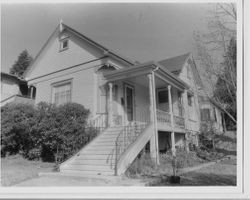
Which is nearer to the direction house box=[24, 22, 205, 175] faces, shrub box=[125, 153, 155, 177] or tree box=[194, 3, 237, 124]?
the shrub

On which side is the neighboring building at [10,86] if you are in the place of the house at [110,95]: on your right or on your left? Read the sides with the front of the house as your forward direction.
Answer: on your right

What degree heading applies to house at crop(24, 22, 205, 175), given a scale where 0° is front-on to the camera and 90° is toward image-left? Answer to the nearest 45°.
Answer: approximately 45°

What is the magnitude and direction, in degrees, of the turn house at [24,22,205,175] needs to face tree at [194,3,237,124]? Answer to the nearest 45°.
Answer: approximately 90° to its left
